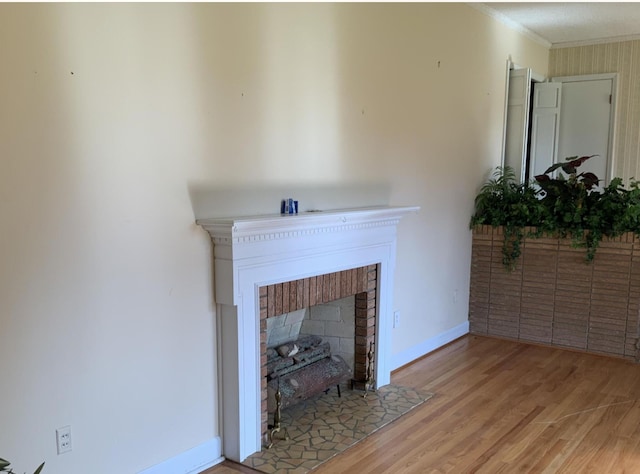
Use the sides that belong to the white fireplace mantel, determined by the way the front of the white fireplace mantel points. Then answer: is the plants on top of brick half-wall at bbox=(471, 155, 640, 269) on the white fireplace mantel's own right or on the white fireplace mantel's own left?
on the white fireplace mantel's own left

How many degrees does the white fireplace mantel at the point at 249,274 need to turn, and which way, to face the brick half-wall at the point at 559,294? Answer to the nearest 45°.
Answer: approximately 90° to its left

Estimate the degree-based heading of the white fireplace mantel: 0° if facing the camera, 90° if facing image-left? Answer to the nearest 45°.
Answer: approximately 315°
